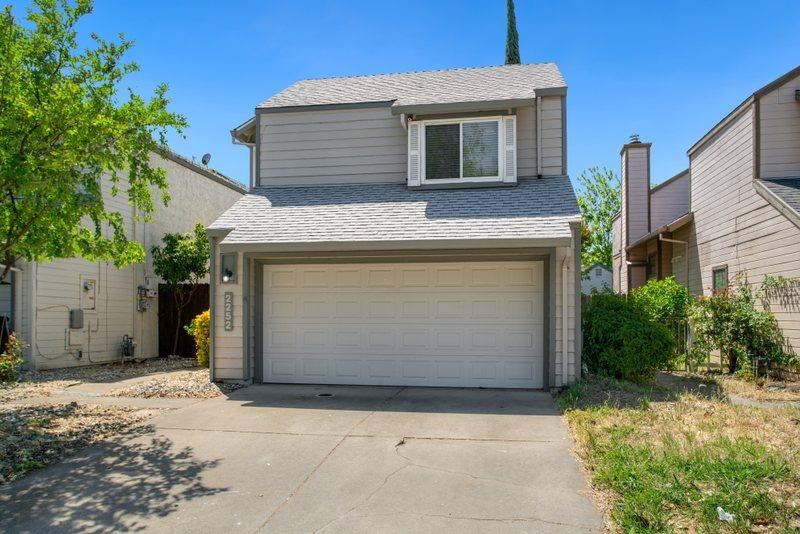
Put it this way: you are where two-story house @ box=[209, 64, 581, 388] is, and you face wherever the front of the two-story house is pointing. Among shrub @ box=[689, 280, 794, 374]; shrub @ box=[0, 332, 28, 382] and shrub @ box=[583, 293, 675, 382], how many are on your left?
2

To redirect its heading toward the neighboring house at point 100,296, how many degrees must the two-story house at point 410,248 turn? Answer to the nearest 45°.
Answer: approximately 135° to its right

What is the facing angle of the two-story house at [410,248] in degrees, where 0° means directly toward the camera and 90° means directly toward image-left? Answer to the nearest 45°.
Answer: approximately 0°

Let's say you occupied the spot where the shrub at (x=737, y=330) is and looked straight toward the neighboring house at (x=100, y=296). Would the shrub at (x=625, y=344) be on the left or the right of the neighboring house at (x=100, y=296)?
left

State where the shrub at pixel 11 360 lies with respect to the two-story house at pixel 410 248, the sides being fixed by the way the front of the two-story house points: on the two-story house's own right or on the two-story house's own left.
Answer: on the two-story house's own right

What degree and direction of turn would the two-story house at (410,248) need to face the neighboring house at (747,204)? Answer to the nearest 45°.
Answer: approximately 90° to its left

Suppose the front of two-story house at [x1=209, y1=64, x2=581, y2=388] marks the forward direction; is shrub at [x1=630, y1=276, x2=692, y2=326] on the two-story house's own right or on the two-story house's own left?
on the two-story house's own left
